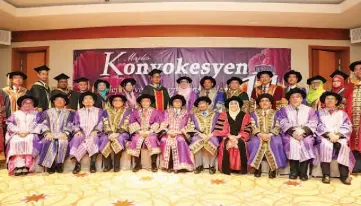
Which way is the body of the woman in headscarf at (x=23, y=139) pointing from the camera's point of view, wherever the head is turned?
toward the camera

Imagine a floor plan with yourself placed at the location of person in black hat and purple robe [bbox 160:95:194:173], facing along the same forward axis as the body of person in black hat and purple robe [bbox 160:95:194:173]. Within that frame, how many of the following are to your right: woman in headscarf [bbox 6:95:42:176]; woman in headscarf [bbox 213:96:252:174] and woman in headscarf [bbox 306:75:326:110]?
1

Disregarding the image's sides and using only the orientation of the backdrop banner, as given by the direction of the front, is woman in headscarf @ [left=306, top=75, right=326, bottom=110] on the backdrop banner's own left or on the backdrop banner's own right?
on the backdrop banner's own left

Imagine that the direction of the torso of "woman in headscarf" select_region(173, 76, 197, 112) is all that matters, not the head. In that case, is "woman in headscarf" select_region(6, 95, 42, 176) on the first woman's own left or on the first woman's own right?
on the first woman's own right

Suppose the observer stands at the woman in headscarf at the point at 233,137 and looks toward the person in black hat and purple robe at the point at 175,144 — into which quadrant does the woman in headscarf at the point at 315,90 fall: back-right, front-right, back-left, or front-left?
back-right

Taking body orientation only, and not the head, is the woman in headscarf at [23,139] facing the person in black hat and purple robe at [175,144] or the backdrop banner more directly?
the person in black hat and purple robe

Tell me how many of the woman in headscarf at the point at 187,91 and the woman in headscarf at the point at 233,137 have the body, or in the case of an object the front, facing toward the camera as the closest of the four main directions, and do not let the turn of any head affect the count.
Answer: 2

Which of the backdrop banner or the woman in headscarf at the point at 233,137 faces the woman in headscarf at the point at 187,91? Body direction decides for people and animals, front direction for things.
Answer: the backdrop banner

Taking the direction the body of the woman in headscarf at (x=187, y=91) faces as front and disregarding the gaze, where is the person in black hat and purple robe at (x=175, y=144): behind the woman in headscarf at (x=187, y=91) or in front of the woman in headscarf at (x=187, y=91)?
in front

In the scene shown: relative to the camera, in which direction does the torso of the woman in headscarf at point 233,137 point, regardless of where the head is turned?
toward the camera

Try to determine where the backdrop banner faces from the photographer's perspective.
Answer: facing the viewer

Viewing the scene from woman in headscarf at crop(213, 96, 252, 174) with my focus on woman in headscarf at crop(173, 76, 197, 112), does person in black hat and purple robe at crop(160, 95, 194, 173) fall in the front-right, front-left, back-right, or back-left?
front-left

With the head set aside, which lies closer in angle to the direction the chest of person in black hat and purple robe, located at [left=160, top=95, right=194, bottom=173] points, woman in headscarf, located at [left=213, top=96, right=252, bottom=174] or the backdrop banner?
the woman in headscarf

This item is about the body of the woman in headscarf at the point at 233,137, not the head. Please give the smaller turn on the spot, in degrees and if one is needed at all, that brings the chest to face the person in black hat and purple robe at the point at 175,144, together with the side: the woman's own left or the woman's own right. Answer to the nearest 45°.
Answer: approximately 90° to the woman's own right

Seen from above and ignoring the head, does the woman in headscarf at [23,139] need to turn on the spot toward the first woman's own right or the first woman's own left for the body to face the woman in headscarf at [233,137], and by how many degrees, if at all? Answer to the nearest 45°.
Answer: approximately 45° to the first woman's own left
